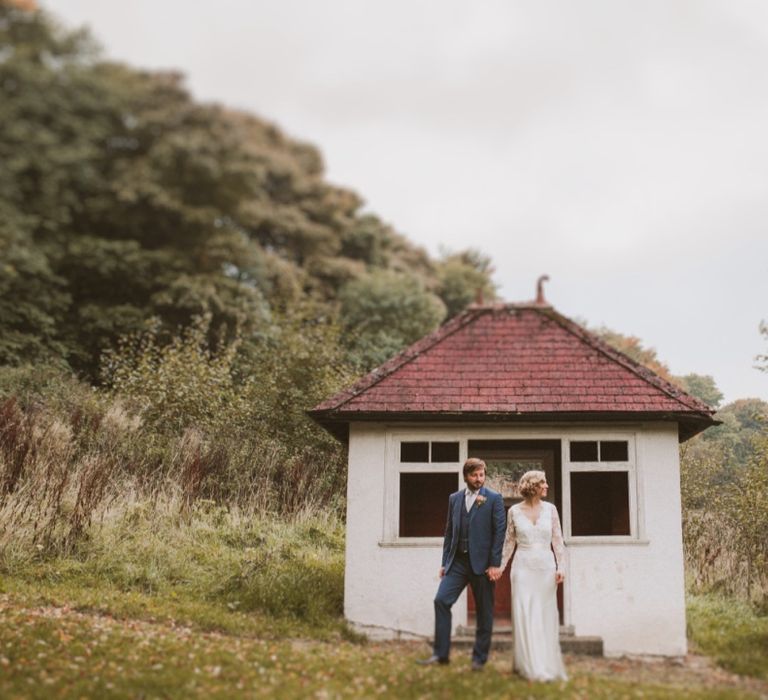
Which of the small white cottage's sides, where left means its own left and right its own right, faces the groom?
front

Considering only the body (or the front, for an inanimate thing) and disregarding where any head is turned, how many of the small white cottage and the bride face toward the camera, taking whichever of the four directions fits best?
2

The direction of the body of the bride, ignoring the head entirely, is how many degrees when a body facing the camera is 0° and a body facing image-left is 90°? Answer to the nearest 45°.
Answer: approximately 0°

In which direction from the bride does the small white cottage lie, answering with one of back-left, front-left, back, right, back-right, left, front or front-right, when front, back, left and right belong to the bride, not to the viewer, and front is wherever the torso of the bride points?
back

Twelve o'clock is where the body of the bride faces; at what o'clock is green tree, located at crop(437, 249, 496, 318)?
The green tree is roughly at 6 o'clock from the bride.

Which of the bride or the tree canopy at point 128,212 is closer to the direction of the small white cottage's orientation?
the bride

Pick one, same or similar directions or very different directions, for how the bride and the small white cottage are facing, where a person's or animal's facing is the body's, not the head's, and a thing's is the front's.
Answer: same or similar directions

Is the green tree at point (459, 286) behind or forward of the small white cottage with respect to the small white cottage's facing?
behind

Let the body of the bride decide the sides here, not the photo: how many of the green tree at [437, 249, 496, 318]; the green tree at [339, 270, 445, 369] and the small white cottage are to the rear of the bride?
3

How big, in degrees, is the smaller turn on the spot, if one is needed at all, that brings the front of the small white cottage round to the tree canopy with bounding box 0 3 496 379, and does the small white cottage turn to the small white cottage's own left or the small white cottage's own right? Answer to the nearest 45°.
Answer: approximately 135° to the small white cottage's own right

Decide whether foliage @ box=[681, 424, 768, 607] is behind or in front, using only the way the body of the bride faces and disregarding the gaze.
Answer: behind

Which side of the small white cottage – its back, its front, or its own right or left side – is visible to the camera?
front

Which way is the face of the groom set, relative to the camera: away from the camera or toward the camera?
toward the camera
